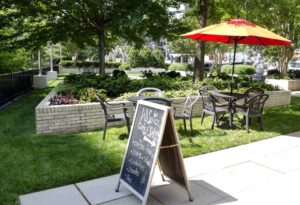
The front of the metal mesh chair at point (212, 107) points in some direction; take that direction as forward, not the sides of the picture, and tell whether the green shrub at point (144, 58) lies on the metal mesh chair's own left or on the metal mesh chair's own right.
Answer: on the metal mesh chair's own left

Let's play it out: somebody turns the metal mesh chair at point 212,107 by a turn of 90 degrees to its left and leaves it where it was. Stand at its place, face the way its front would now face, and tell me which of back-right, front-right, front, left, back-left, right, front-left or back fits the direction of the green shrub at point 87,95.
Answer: front-left

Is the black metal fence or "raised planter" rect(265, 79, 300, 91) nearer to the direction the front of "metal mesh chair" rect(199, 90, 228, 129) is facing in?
the raised planter

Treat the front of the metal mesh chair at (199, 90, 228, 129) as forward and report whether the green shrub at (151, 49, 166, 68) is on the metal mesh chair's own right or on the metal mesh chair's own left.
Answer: on the metal mesh chair's own left

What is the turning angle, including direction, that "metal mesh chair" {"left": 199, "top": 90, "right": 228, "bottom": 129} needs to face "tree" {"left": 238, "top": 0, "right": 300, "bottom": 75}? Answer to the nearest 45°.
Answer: approximately 45° to its left

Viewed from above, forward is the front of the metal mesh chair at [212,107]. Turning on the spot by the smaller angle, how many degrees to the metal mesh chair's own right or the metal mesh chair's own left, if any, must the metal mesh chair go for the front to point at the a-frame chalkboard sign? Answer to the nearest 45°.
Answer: approximately 135° to the metal mesh chair's own right

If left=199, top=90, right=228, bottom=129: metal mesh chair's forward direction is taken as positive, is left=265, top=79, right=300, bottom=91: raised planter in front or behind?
in front

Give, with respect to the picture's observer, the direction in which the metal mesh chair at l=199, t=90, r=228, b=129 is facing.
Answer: facing away from the viewer and to the right of the viewer

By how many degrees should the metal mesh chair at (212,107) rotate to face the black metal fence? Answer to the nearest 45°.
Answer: approximately 90° to its left

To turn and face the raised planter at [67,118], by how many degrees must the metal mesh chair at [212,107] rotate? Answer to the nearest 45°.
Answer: approximately 180°
